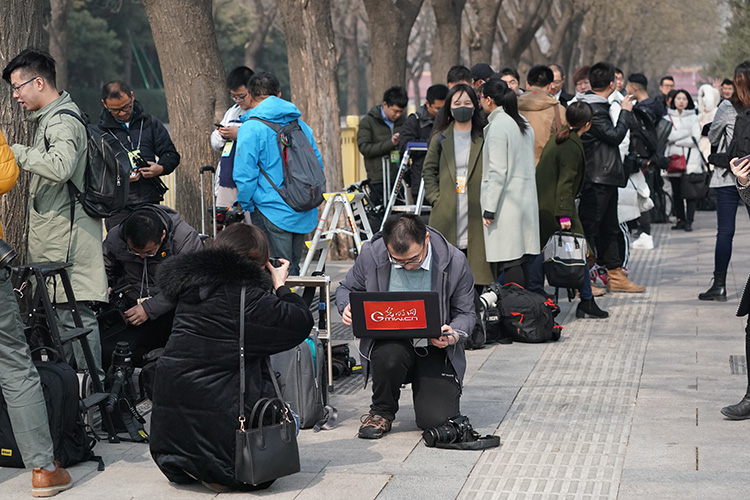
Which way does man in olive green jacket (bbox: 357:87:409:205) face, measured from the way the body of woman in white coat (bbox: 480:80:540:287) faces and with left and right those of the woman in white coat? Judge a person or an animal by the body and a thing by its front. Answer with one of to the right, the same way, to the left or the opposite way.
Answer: the opposite way

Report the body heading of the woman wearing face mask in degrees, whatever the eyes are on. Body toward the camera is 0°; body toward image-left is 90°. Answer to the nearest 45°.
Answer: approximately 0°

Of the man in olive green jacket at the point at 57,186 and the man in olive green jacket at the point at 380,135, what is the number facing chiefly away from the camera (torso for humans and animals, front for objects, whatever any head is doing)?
0

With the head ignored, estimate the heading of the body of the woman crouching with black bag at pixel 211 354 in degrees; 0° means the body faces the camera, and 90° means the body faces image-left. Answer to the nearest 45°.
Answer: approximately 225°

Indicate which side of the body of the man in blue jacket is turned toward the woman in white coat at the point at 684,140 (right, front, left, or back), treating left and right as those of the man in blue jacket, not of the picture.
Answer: right

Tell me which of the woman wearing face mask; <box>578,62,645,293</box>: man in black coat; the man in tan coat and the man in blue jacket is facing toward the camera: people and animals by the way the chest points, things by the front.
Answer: the woman wearing face mask

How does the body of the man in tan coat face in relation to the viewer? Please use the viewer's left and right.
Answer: facing away from the viewer

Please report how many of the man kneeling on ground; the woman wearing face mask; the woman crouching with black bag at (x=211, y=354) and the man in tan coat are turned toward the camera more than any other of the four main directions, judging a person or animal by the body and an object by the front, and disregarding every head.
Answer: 2

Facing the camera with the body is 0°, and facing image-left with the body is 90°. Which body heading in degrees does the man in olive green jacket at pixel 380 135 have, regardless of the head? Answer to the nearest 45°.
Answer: approximately 315°
